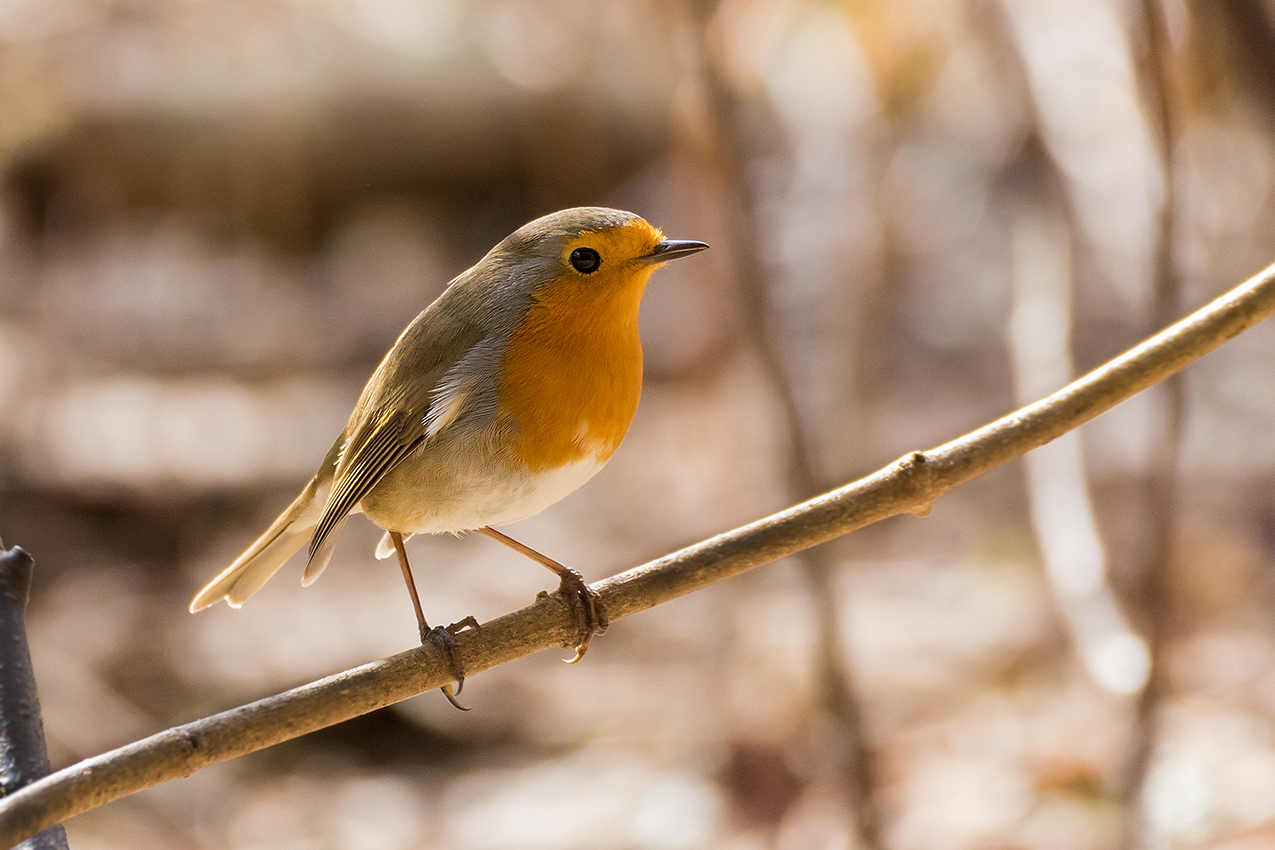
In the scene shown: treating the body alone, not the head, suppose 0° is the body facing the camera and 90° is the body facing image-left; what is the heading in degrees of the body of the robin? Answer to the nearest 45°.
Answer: approximately 270°

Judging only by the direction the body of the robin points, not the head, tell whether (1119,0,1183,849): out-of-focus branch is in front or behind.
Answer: in front
